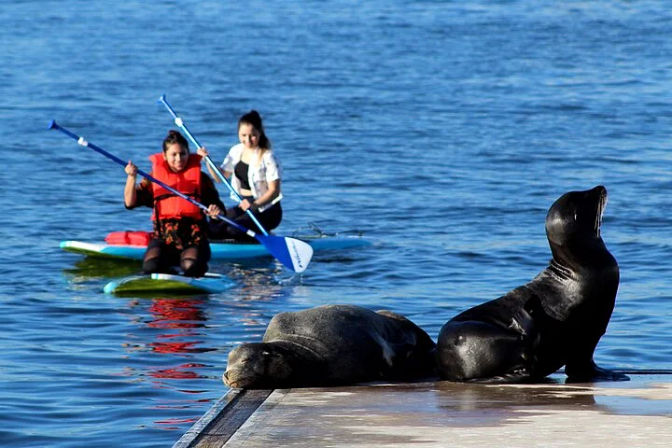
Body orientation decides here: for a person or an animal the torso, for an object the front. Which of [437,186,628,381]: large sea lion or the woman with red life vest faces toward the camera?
the woman with red life vest

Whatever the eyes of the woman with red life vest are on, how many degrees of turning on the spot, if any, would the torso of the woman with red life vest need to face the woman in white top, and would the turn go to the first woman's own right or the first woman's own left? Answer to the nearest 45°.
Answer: approximately 135° to the first woman's own left

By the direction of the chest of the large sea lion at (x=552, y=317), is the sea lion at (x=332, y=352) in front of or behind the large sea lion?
behind

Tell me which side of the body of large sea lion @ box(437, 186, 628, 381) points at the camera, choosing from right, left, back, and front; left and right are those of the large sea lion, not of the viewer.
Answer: right

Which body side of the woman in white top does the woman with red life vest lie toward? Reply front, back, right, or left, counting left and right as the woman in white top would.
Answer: front

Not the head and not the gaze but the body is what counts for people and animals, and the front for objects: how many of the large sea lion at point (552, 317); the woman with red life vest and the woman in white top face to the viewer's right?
1

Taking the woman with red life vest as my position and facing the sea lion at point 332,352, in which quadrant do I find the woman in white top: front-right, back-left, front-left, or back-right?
back-left

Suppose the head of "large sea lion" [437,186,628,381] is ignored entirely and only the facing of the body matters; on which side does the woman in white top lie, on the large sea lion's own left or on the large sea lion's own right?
on the large sea lion's own left

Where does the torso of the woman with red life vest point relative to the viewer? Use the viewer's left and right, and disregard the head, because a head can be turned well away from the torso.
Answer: facing the viewer

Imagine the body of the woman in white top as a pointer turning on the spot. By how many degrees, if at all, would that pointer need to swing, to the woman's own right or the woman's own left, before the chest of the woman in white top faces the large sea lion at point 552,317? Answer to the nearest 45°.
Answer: approximately 45° to the woman's own left

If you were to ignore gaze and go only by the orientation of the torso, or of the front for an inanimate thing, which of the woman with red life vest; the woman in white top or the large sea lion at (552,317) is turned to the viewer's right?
the large sea lion

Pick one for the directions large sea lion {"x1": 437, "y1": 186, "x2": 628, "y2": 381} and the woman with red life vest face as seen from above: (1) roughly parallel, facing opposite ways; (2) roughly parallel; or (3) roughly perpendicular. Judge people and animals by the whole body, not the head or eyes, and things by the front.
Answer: roughly perpendicular
